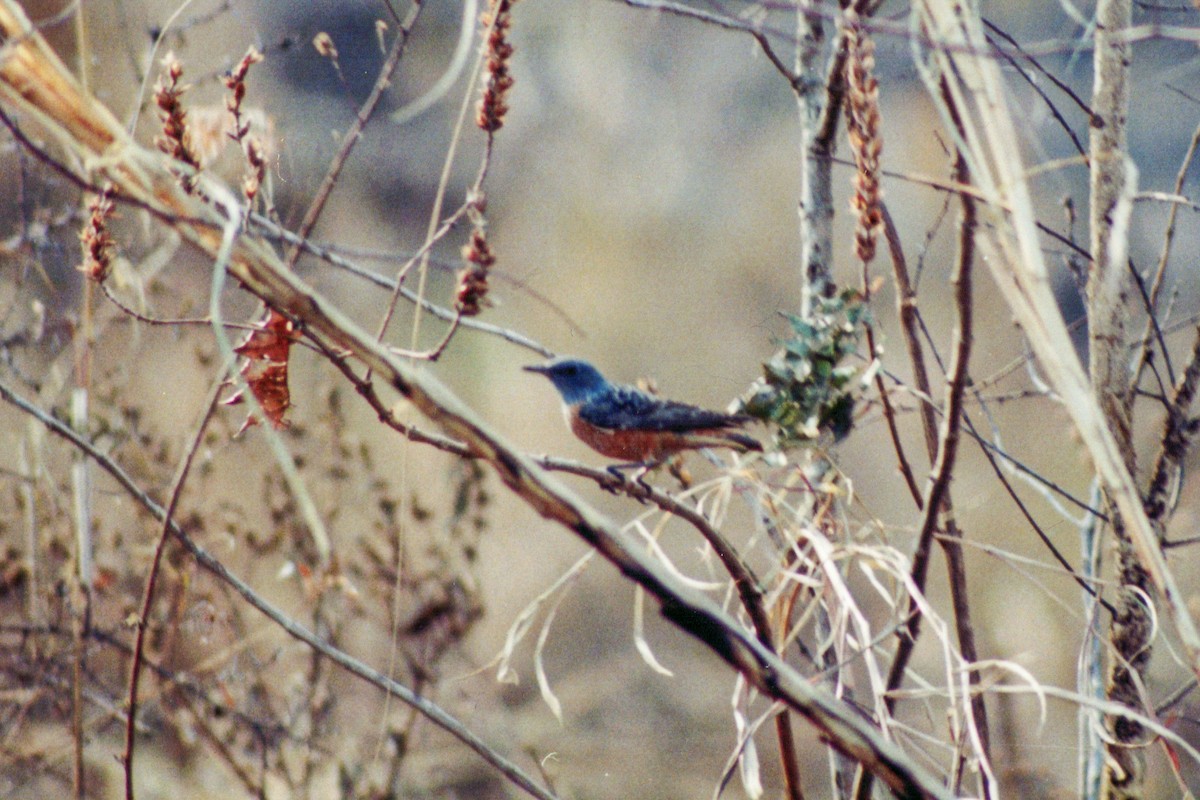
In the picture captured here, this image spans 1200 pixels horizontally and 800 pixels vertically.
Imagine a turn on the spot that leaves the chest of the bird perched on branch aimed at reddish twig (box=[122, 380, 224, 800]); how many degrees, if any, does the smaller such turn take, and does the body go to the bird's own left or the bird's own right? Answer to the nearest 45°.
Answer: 0° — it already faces it

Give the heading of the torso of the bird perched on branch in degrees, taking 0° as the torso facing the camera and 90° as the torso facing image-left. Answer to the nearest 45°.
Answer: approximately 90°
